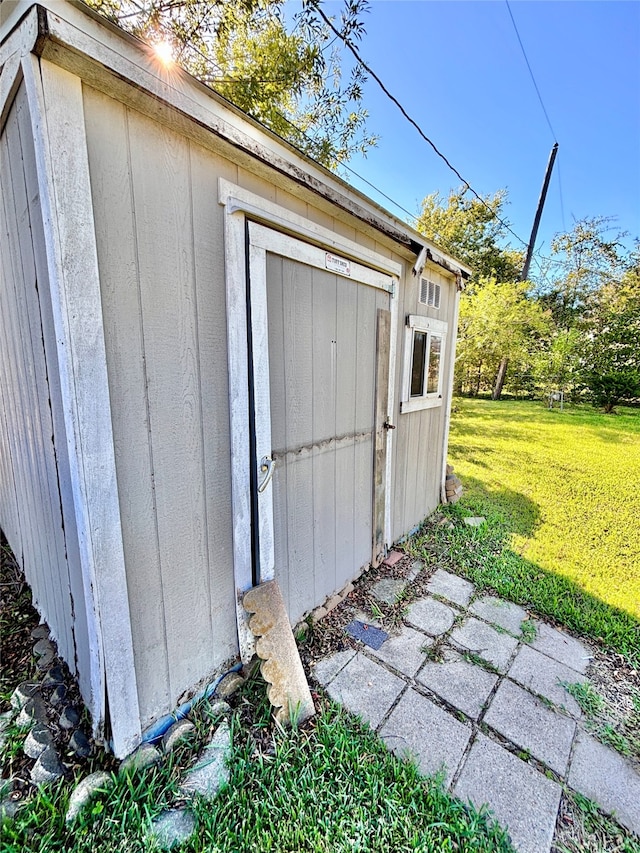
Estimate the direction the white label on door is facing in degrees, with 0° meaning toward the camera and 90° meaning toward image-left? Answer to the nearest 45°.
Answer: approximately 315°

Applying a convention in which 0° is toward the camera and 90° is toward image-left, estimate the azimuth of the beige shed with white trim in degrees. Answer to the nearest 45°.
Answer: approximately 315°

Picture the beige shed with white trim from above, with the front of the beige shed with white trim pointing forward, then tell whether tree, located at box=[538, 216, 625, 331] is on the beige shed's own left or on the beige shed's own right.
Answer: on the beige shed's own left

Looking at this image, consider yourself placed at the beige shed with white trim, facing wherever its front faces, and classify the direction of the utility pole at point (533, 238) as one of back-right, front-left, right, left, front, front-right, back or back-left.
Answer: left
